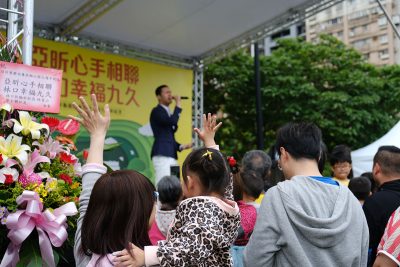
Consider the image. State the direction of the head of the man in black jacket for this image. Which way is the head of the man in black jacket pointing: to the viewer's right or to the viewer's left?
to the viewer's left

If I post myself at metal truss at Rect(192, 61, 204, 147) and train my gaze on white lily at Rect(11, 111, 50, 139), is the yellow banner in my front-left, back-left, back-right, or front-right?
front-right

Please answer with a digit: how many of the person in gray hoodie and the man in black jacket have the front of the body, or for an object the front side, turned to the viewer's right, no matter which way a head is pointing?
0

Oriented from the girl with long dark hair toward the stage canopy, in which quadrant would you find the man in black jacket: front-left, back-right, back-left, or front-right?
front-right

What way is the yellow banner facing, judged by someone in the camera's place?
facing the viewer and to the right of the viewer

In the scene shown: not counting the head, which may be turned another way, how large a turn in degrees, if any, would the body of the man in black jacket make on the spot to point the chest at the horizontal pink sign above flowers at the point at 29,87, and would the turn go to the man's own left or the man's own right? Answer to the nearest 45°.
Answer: approximately 90° to the man's own left

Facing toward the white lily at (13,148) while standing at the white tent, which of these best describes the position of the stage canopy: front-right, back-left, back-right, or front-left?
front-right

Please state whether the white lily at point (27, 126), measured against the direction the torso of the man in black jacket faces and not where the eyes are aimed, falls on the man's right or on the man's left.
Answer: on the man's left

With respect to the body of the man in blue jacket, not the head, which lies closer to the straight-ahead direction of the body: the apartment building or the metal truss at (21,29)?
the metal truss

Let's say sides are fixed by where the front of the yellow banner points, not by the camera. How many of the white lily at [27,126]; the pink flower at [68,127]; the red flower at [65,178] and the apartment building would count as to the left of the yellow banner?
1

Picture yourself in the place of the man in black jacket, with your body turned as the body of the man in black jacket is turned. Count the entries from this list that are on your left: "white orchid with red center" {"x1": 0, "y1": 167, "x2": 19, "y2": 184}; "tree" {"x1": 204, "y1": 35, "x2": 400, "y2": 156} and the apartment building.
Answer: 1

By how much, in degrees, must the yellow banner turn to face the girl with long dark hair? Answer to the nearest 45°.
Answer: approximately 45° to its right

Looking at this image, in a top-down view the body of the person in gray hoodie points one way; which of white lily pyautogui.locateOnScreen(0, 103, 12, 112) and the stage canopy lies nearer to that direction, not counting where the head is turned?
the stage canopy

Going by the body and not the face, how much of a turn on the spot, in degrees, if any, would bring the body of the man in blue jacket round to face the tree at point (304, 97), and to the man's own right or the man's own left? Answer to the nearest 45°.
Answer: approximately 90° to the man's own left

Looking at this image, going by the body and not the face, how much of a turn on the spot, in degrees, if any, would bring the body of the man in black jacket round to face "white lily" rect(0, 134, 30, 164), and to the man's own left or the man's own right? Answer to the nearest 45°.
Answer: approximately 90° to the man's own left
